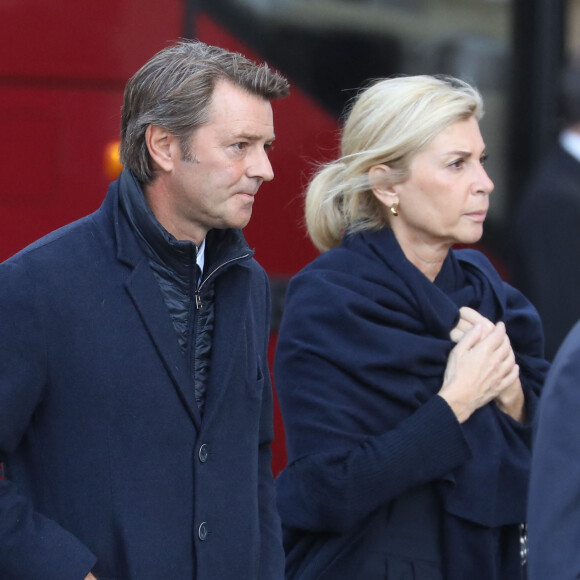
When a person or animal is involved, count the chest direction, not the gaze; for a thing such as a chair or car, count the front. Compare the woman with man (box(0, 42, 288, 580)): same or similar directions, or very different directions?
same or similar directions

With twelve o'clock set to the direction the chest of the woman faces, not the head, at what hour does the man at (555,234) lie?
The man is roughly at 8 o'clock from the woman.

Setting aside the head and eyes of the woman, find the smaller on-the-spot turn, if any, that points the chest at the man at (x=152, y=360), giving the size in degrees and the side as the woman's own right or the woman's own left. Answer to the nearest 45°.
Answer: approximately 90° to the woman's own right

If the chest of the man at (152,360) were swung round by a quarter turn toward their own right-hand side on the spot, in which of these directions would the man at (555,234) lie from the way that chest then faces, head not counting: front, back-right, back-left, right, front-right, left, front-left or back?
back

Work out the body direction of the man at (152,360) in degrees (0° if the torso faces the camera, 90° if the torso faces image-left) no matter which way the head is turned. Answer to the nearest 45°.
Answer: approximately 315°

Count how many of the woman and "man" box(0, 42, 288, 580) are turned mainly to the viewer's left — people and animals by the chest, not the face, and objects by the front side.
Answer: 0

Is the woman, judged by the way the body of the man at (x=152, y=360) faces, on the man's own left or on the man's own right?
on the man's own left

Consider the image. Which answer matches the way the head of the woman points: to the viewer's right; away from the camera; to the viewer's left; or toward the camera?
to the viewer's right

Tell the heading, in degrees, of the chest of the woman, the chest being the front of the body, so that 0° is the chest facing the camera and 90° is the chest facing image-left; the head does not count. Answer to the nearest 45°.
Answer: approximately 315°
